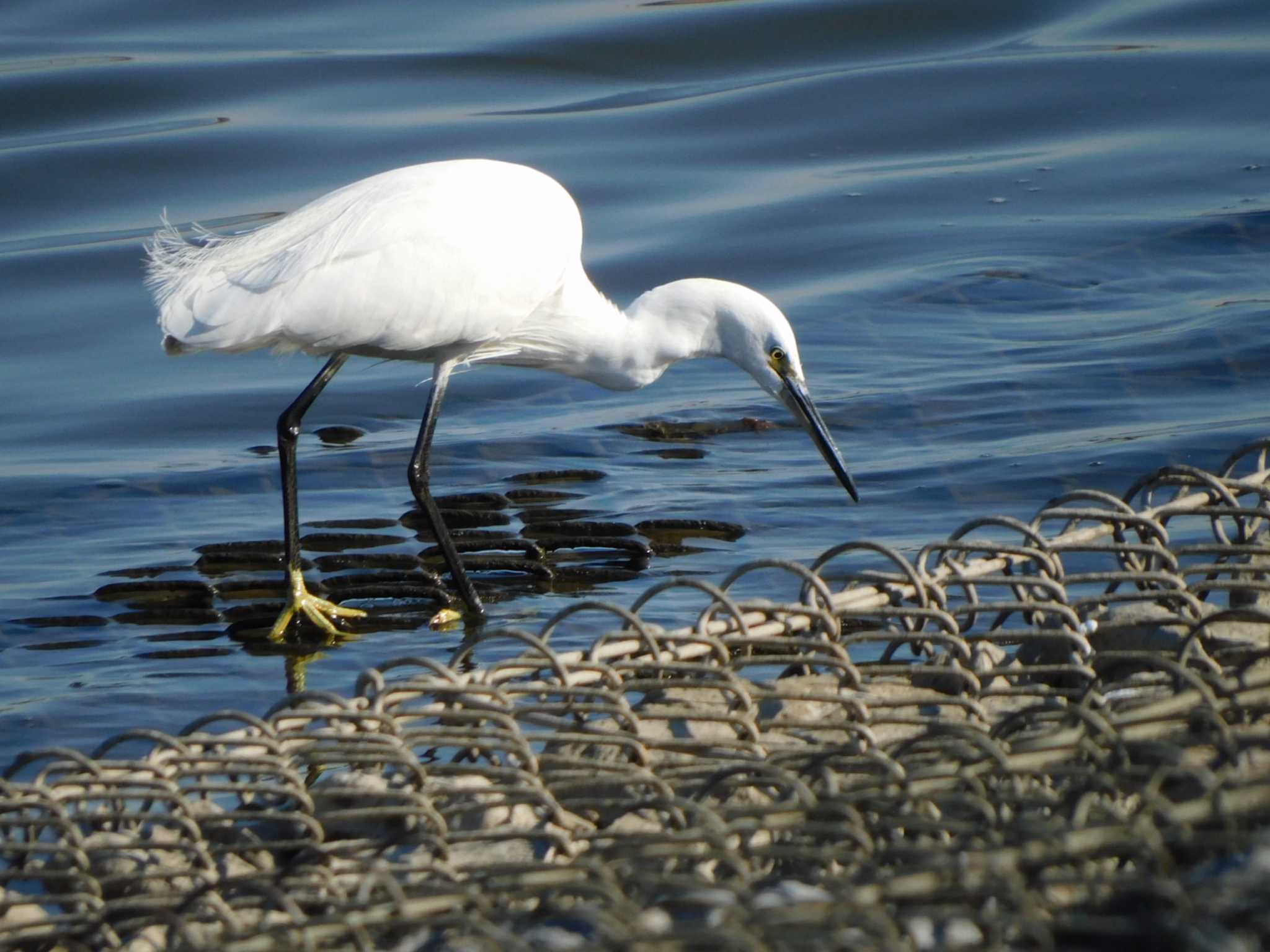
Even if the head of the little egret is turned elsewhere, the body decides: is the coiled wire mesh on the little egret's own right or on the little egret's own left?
on the little egret's own right

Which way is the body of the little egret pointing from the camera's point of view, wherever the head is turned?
to the viewer's right
